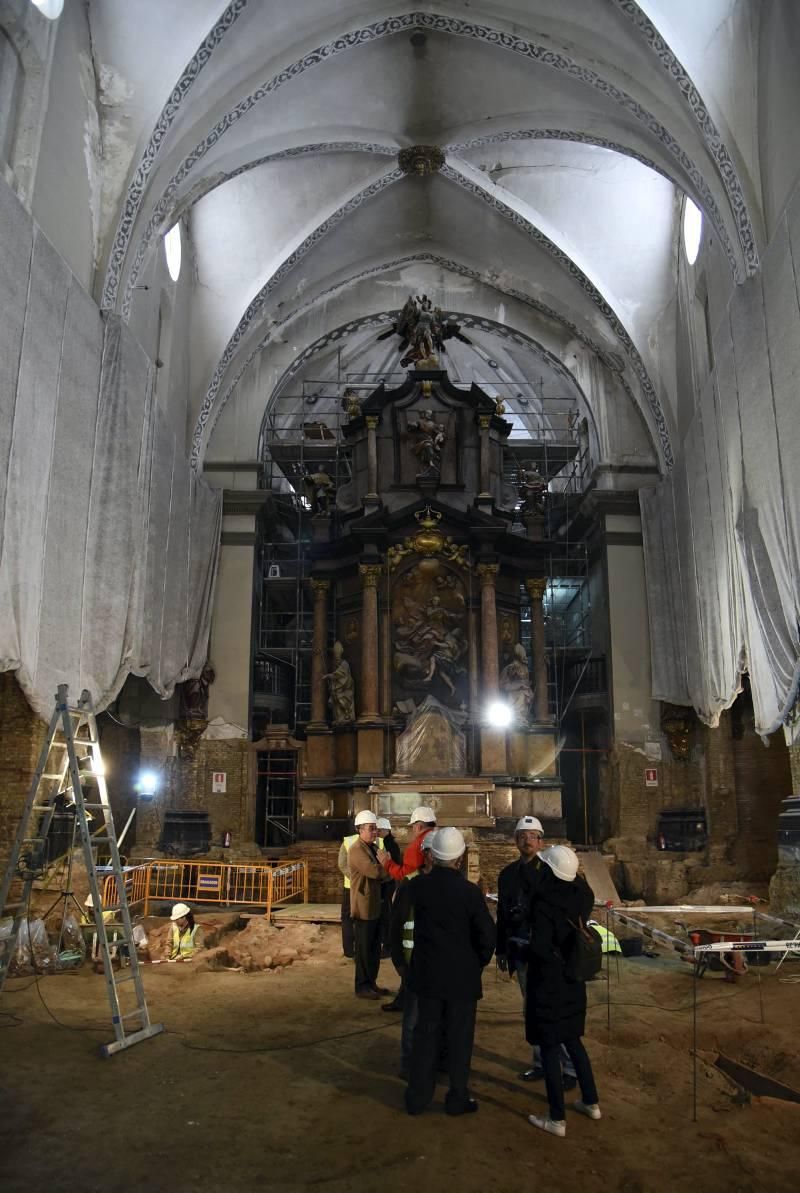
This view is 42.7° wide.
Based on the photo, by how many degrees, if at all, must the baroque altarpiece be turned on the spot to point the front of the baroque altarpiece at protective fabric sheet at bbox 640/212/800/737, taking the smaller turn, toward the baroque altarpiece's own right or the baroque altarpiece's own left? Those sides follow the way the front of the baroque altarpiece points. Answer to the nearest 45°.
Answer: approximately 45° to the baroque altarpiece's own left

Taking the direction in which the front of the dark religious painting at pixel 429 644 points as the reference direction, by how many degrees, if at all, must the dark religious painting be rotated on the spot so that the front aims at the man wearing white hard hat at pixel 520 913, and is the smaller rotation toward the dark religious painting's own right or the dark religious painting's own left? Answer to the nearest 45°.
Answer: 0° — it already faces them

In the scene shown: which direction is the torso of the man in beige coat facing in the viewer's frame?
to the viewer's right

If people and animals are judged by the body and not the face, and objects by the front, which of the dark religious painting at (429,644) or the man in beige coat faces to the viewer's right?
the man in beige coat

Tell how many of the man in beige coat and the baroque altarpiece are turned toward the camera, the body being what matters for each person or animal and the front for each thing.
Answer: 1

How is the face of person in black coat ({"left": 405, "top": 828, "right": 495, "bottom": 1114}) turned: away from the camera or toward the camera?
away from the camera

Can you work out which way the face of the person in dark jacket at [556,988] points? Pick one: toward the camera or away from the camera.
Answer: away from the camera

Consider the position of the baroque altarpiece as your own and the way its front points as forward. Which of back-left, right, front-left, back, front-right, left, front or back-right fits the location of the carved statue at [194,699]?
right

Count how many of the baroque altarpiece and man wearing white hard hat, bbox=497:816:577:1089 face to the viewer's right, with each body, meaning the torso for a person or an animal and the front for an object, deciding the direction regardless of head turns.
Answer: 0

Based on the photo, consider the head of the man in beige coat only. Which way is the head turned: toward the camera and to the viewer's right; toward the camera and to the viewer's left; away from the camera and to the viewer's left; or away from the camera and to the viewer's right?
toward the camera and to the viewer's right

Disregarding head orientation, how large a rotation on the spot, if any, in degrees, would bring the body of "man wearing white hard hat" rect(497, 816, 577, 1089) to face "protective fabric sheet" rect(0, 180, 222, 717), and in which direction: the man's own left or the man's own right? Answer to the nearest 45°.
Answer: approximately 135° to the man's own right

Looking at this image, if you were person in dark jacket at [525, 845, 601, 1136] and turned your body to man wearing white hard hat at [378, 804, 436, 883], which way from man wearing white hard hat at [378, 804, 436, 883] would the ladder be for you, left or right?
left
